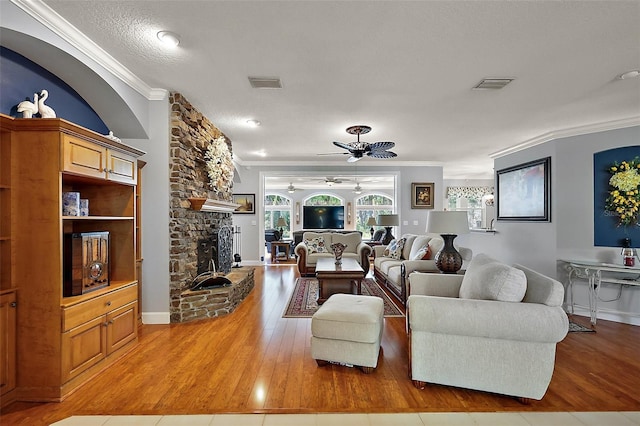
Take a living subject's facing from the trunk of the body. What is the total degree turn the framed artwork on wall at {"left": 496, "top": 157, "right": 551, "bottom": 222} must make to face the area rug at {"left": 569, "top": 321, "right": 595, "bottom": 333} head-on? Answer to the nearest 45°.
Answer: approximately 45° to its left

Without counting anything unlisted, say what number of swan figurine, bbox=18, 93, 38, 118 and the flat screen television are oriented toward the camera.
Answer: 1

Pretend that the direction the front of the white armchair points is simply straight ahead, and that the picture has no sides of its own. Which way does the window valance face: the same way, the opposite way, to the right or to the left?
to the left

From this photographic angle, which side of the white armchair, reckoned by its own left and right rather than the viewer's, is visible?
left

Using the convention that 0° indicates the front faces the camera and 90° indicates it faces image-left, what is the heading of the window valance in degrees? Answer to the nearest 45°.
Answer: approximately 0°

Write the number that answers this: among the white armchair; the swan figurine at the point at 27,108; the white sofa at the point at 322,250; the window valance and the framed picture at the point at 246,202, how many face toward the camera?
3

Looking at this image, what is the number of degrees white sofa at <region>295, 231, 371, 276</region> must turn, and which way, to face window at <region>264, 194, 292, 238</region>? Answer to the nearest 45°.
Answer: approximately 180°
